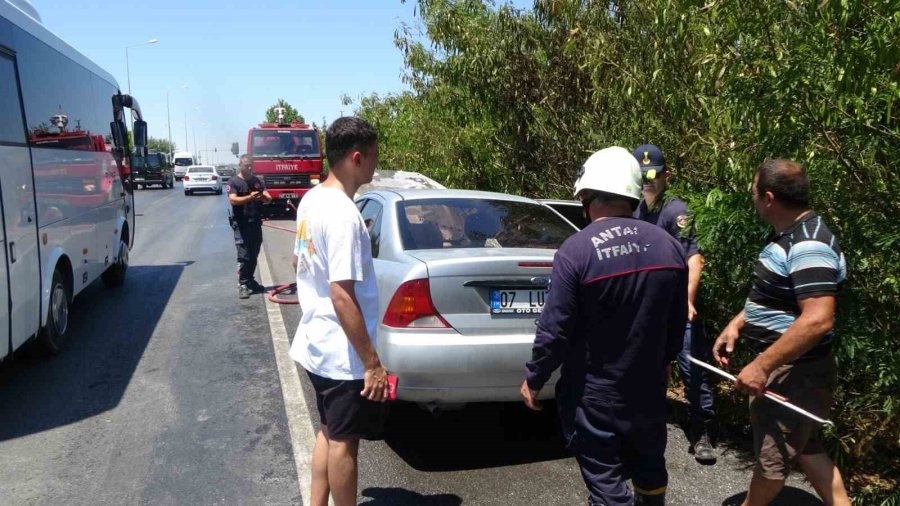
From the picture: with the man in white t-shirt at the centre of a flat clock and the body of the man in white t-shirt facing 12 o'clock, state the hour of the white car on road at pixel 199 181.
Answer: The white car on road is roughly at 10 o'clock from the man in white t-shirt.

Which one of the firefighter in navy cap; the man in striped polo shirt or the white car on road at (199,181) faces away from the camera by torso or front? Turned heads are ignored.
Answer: the white car on road

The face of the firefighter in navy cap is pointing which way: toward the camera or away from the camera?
toward the camera

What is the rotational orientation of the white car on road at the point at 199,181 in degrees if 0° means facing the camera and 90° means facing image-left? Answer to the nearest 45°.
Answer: approximately 180°

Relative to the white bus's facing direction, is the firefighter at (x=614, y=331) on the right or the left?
on its right

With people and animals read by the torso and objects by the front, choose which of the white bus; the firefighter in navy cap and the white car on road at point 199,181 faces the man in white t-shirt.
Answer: the firefighter in navy cap

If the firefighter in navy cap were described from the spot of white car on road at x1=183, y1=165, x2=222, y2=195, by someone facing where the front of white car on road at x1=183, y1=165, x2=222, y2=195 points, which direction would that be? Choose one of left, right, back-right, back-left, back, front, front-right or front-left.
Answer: back

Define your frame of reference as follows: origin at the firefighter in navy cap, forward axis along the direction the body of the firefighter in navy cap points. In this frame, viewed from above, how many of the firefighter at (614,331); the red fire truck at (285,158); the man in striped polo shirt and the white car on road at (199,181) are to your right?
2

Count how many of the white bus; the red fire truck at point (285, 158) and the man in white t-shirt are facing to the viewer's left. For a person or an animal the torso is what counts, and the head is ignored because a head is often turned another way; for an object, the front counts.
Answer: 0

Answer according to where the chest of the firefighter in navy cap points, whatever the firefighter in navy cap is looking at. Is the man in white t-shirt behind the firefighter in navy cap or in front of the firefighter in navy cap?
in front

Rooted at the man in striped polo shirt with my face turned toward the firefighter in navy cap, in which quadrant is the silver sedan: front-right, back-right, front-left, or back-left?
front-left

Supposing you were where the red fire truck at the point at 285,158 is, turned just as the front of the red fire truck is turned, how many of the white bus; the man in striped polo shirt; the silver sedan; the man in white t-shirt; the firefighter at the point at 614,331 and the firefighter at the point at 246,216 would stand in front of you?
6

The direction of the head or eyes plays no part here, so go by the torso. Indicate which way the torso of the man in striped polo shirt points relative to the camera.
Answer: to the viewer's left

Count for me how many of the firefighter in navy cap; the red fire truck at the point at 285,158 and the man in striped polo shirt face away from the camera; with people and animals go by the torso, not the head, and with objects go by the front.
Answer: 0

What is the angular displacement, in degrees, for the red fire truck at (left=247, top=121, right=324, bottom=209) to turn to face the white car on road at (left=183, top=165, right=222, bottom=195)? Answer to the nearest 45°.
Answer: approximately 180°

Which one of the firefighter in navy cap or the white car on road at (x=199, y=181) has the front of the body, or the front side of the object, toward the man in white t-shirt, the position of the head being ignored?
the firefighter in navy cap

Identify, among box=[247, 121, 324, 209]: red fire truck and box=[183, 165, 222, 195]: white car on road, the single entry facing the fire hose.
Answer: the red fire truck

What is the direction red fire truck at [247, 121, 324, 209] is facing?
toward the camera
